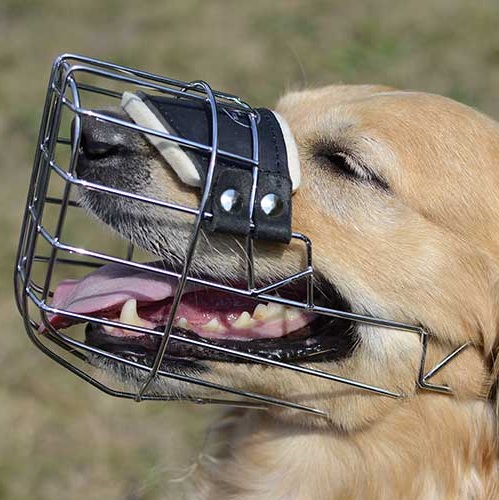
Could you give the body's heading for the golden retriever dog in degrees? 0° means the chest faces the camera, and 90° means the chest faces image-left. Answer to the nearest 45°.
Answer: approximately 90°
